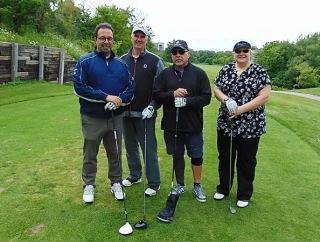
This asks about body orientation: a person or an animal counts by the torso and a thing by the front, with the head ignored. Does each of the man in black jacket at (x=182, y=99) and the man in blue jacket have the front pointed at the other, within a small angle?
no

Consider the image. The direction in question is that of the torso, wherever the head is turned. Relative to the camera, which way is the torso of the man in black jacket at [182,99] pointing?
toward the camera

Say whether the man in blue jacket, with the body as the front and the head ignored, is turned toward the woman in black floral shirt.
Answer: no

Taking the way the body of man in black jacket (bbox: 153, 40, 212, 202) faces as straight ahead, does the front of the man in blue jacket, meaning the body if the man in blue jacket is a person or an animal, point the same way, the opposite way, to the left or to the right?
the same way

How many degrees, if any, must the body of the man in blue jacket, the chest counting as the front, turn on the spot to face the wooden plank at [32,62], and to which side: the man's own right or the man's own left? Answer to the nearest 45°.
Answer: approximately 180°

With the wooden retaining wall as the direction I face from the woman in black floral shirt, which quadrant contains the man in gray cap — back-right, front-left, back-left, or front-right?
front-left

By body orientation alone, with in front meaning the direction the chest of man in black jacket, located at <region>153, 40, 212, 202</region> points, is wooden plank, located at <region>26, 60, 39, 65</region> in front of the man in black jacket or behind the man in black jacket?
behind

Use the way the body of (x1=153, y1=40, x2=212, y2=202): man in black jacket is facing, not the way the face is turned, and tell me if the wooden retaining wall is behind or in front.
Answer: behind

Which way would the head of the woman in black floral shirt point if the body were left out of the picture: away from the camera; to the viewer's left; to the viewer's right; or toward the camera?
toward the camera

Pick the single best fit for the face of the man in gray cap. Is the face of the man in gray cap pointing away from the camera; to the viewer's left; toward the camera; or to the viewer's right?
toward the camera

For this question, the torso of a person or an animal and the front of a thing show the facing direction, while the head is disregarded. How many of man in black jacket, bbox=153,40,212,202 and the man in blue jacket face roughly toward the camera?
2

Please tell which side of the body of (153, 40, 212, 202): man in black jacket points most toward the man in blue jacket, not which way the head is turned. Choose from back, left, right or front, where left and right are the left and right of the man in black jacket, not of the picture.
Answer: right

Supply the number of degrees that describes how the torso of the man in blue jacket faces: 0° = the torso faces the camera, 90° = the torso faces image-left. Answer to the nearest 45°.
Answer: approximately 0°
